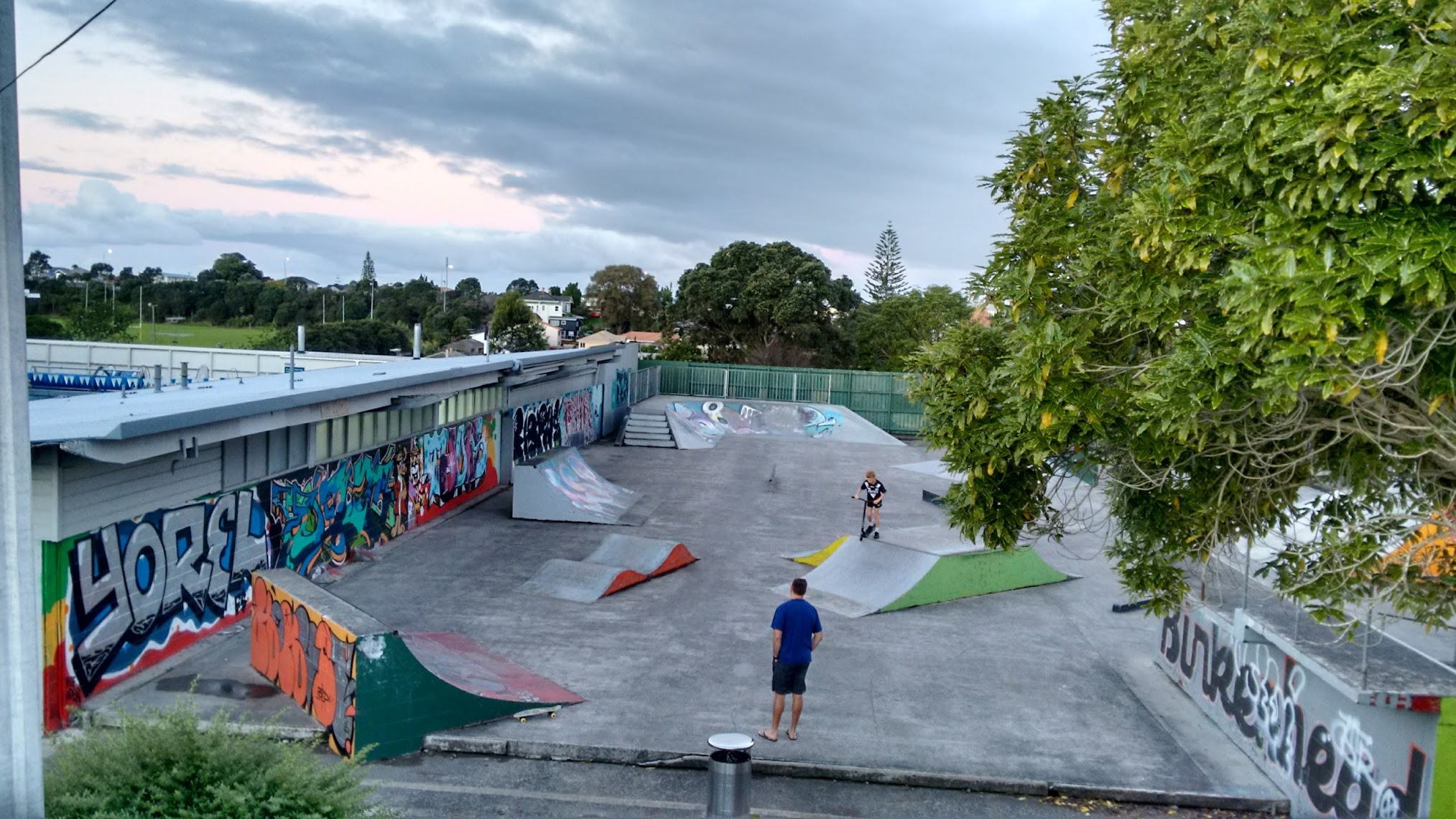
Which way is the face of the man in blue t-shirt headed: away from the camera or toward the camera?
away from the camera

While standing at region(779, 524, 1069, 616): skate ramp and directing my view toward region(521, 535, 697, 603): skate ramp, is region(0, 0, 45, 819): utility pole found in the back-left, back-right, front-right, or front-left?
front-left

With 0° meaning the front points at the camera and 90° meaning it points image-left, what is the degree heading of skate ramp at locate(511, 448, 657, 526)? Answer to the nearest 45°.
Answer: approximately 315°

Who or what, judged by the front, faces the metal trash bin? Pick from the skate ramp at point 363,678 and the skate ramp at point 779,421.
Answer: the skate ramp at point 779,421

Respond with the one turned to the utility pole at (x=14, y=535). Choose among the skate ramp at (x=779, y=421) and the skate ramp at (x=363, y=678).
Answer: the skate ramp at (x=779, y=421)

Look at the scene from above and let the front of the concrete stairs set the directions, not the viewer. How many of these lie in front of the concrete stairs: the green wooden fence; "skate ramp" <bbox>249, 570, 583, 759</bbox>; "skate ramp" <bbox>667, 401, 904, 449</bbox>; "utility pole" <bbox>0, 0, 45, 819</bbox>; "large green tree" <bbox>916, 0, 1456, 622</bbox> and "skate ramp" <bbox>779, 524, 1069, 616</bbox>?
4

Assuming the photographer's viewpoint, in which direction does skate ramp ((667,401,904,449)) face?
facing the viewer

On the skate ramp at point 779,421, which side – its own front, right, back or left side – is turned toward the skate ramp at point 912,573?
front

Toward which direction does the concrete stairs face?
toward the camera

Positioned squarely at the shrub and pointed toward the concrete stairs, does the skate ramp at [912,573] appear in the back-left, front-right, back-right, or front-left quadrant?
front-right

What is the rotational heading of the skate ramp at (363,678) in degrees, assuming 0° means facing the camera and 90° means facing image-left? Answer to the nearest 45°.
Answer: approximately 225°

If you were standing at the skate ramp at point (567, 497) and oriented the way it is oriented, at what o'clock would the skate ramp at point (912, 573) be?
the skate ramp at point (912, 573) is roughly at 12 o'clock from the skate ramp at point (567, 497).

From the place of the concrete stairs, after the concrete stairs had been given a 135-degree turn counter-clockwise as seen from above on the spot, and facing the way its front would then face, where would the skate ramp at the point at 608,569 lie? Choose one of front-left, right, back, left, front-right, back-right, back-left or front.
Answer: back-right

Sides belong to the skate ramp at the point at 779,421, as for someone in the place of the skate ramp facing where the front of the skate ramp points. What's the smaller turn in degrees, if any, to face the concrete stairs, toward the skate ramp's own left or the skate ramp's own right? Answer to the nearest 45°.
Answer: approximately 45° to the skate ramp's own right

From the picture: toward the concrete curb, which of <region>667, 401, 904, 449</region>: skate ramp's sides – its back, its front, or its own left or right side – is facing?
front

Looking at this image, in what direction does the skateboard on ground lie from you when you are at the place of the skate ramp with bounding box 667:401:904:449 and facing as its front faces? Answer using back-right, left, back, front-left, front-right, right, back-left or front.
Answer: front
